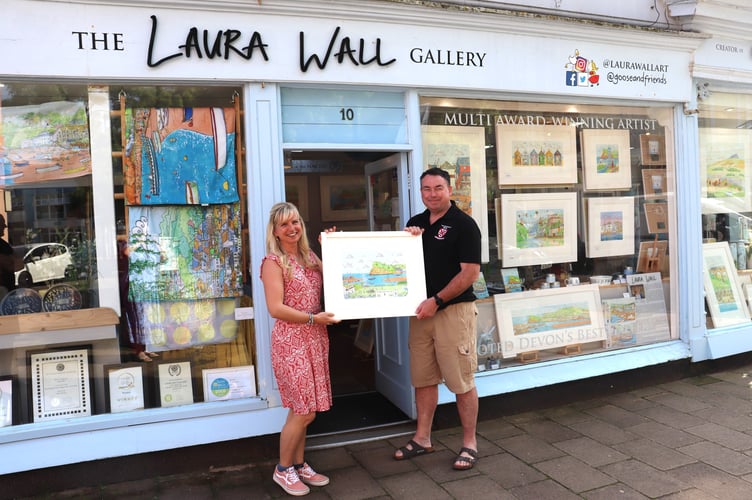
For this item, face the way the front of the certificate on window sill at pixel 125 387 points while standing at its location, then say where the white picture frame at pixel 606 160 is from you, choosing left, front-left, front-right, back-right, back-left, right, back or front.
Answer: left

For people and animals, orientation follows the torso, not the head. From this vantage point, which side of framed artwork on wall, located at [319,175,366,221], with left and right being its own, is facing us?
front

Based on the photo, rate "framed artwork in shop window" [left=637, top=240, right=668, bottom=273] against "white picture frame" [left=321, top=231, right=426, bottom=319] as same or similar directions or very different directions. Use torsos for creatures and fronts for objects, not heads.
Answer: same or similar directions

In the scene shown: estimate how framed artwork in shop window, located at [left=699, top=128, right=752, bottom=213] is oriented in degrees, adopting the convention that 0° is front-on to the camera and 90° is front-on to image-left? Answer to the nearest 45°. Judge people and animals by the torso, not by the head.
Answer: approximately 0°

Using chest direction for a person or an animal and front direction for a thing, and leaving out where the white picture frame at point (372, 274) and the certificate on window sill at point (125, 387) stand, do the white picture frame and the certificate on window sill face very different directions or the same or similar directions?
same or similar directions

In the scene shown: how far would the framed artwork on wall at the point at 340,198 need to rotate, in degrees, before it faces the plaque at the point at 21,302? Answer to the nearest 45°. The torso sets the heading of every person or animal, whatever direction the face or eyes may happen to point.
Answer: approximately 45° to its right

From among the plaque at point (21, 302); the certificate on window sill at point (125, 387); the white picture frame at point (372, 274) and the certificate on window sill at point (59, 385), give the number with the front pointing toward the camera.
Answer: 4

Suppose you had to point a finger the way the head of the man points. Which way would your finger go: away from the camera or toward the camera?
toward the camera

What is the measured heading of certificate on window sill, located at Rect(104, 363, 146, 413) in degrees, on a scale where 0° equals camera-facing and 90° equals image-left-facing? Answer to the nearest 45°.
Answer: approximately 0°

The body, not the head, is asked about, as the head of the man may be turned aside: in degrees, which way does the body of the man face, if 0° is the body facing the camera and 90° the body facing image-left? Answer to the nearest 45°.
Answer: approximately 45°

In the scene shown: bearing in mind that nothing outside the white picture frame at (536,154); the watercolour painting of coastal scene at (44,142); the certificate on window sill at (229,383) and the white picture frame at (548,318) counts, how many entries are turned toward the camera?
4

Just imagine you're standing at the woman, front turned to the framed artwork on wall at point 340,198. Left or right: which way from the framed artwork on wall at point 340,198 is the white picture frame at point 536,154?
right

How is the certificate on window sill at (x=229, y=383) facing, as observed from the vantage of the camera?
facing the viewer

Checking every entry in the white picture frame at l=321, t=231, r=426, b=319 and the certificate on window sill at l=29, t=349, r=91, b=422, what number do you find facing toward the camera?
2

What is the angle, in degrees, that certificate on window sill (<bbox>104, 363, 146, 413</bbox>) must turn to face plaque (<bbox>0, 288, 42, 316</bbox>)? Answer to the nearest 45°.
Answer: approximately 90° to its right

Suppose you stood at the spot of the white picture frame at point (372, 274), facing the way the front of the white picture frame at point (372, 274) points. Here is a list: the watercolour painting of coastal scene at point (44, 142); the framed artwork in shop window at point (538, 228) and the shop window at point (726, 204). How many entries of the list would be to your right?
1

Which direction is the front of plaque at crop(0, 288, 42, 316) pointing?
toward the camera

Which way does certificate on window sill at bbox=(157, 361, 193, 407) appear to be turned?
toward the camera

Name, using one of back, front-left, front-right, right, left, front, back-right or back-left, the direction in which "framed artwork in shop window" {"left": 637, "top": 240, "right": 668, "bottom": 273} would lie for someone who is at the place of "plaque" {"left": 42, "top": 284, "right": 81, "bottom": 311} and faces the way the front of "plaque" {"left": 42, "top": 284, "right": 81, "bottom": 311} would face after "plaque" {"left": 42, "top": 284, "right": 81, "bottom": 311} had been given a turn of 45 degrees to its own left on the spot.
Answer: front-left

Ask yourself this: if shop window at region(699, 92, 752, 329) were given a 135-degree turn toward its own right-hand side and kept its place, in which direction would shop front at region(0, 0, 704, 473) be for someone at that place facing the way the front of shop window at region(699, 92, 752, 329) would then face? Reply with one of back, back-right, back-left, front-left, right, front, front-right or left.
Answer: left
